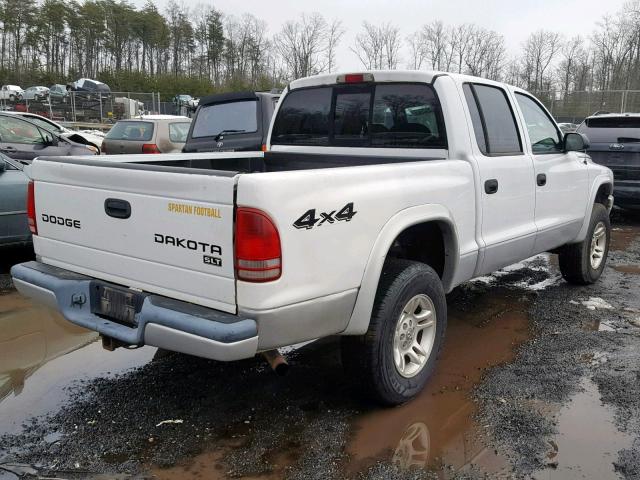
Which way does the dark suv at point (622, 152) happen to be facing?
away from the camera

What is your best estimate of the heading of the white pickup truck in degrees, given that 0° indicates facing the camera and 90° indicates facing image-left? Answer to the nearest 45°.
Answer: approximately 225°

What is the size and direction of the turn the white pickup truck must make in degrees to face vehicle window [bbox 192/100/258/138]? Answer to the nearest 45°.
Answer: approximately 45° to its left

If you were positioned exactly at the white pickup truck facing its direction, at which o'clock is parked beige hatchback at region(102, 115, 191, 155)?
The parked beige hatchback is roughly at 10 o'clock from the white pickup truck.

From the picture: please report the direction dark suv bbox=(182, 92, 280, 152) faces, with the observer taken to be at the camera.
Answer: facing away from the viewer and to the right of the viewer
